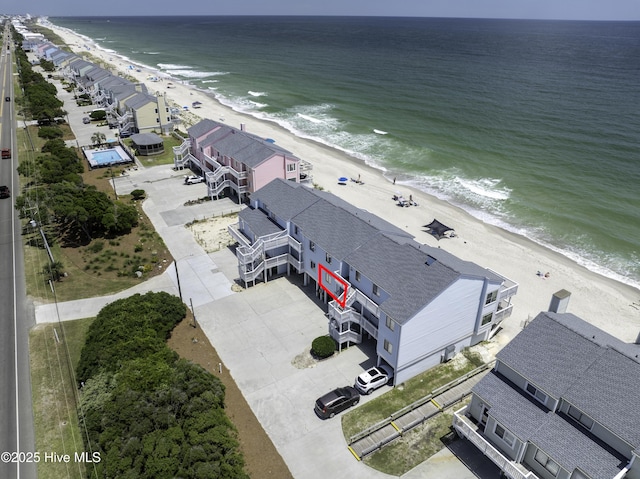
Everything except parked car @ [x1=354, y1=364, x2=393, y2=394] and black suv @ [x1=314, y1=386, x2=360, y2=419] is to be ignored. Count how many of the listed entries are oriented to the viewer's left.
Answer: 0

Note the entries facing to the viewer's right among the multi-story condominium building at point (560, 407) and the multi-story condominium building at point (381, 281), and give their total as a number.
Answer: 0

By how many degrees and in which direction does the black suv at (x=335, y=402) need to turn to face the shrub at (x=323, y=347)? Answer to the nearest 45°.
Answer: approximately 45° to its left

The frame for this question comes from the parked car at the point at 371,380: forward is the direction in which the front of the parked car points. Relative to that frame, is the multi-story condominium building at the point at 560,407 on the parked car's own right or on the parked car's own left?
on the parked car's own right

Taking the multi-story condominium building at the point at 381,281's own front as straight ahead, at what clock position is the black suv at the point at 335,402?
The black suv is roughly at 11 o'clock from the multi-story condominium building.

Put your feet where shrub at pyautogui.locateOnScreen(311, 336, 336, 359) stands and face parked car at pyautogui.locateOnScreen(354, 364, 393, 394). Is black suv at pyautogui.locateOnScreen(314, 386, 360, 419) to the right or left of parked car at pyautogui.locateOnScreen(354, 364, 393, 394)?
right

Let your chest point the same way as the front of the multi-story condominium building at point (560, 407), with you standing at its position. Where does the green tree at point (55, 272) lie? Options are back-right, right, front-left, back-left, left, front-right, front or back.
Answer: front-right

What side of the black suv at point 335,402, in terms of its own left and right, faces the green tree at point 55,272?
left

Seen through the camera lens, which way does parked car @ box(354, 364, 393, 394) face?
facing away from the viewer and to the right of the viewer

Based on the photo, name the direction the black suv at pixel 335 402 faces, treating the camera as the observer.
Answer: facing away from the viewer and to the right of the viewer

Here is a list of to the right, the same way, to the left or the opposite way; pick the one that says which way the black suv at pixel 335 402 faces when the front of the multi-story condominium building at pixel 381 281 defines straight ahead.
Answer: the opposite way
